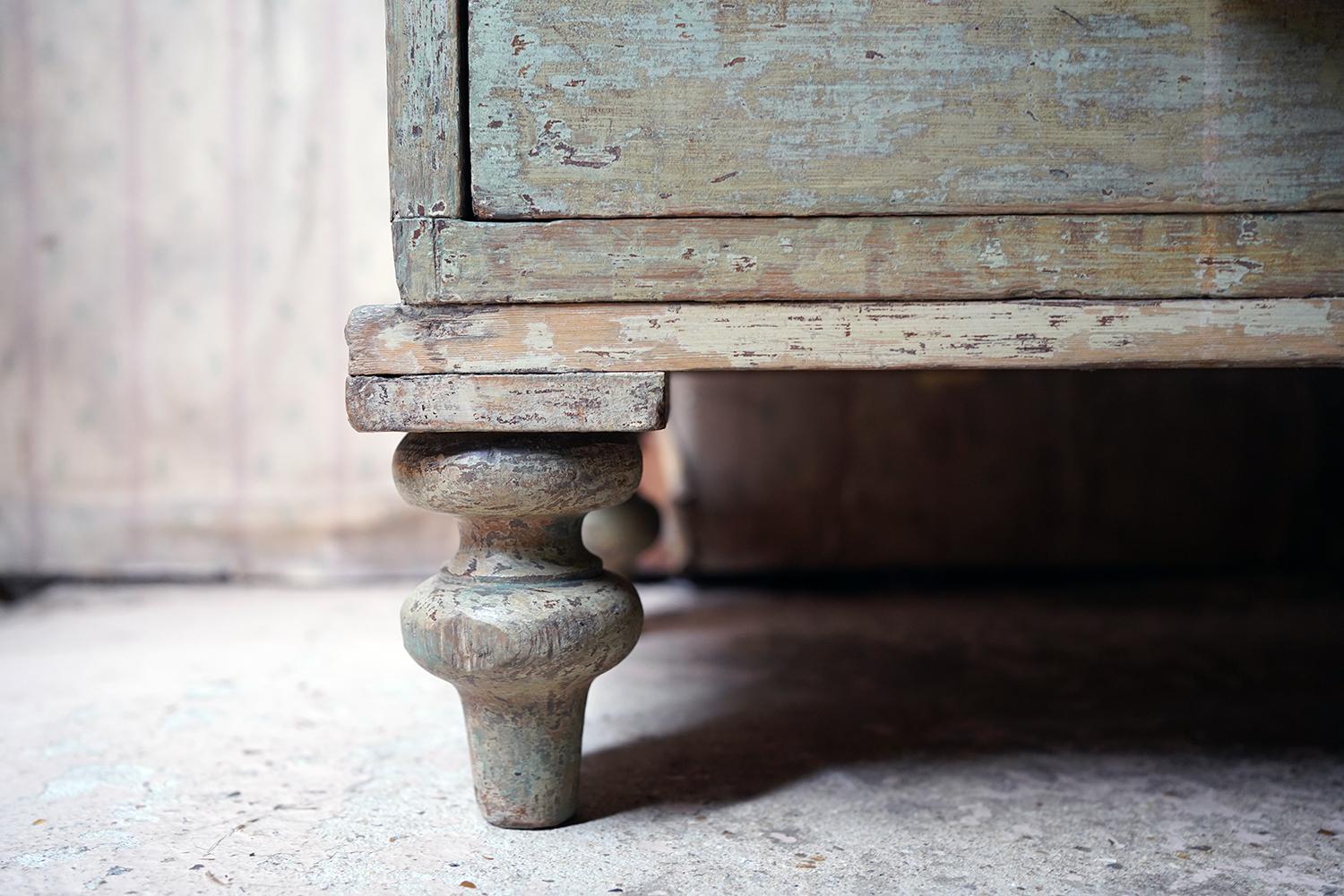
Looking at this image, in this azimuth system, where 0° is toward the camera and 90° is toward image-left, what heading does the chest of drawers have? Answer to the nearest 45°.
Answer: approximately 0°
